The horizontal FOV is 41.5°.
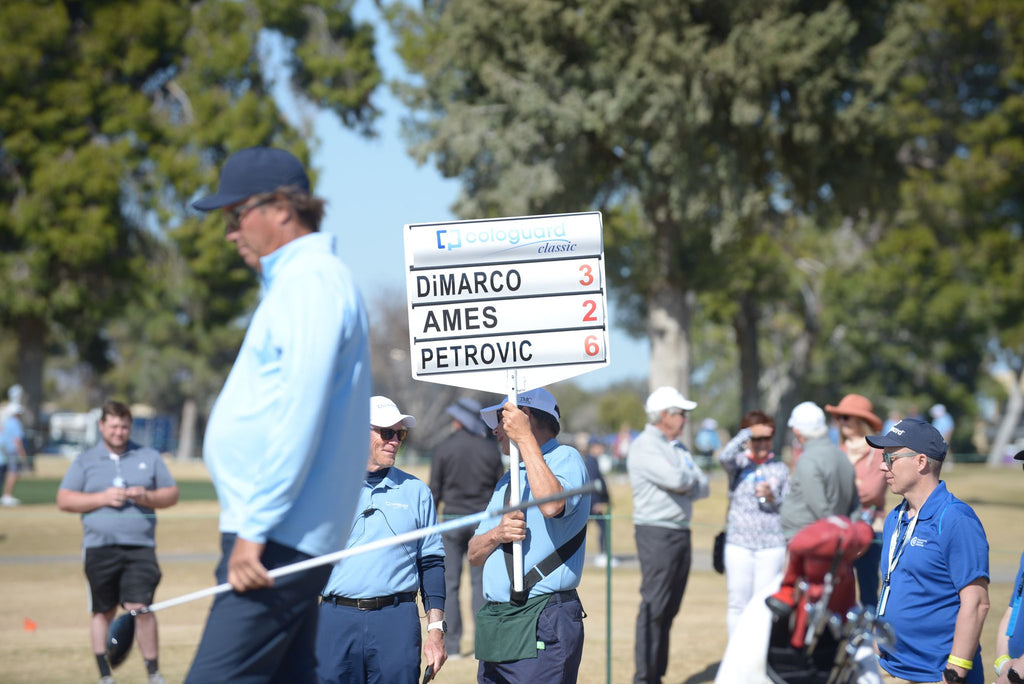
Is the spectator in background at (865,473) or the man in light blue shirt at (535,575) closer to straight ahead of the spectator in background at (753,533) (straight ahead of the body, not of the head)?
the man in light blue shirt

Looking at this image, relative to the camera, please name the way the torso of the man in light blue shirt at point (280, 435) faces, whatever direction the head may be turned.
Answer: to the viewer's left

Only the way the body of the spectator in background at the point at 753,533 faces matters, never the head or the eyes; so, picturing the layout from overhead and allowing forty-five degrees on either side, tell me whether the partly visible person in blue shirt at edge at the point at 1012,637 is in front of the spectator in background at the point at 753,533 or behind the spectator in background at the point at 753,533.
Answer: in front

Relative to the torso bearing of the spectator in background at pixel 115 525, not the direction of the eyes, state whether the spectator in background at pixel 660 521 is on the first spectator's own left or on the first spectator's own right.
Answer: on the first spectator's own left

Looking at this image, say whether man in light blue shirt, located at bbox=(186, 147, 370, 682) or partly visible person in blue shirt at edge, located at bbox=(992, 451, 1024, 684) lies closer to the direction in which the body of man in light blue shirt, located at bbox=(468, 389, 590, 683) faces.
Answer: the man in light blue shirt

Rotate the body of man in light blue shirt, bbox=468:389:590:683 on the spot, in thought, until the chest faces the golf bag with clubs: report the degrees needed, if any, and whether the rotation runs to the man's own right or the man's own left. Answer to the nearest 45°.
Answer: approximately 45° to the man's own left

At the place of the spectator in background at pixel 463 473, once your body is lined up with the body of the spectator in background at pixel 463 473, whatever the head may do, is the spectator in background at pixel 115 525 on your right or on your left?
on your left

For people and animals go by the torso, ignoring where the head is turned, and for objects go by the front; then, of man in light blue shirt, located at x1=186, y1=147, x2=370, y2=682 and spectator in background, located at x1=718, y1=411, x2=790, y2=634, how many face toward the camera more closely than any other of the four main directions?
1

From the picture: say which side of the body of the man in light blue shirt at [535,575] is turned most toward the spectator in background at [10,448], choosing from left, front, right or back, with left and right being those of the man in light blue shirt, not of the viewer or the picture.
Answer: right

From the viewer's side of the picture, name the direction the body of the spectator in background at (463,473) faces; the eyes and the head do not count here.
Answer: away from the camera

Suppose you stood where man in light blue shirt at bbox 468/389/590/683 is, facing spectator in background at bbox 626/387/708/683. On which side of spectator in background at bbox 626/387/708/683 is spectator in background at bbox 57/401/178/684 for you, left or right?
left

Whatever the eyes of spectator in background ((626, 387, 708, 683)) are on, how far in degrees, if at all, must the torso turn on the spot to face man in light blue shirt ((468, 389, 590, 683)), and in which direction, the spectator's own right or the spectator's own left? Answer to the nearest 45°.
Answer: approximately 90° to the spectator's own right
